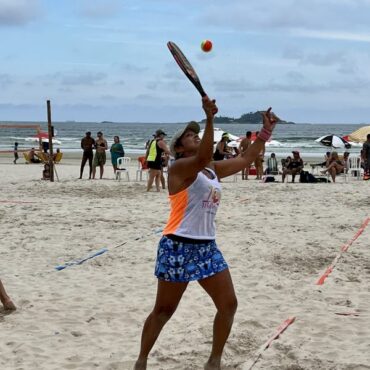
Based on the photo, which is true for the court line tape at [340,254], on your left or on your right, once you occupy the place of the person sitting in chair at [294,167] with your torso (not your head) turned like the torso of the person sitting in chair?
on your left

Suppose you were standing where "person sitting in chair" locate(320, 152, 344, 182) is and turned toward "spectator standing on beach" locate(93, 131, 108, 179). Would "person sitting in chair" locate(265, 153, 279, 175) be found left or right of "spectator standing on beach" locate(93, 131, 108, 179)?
right

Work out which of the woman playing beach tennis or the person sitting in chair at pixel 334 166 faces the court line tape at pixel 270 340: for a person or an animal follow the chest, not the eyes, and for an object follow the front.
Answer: the person sitting in chair

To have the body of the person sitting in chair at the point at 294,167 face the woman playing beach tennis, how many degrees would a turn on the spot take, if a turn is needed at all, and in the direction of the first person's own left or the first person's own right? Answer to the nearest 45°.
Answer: approximately 45° to the first person's own left

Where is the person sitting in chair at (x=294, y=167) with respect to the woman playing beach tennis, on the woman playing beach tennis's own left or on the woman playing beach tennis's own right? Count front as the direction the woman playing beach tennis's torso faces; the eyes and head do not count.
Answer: on the woman playing beach tennis's own left

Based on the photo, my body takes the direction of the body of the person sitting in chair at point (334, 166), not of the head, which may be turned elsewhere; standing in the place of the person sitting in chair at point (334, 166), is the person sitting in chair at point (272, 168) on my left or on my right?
on my right

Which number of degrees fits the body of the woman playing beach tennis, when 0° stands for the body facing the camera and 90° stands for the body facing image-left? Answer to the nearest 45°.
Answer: approximately 315°

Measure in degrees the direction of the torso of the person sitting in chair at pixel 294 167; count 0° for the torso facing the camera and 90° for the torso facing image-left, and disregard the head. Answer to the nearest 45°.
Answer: approximately 45°

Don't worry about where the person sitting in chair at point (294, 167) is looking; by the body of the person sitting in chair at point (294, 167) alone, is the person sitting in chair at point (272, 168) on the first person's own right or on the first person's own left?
on the first person's own right

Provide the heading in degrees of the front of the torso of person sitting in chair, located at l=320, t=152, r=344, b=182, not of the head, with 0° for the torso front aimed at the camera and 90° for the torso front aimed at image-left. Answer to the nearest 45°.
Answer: approximately 0°
